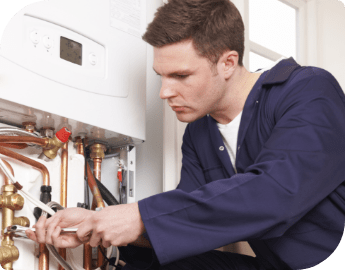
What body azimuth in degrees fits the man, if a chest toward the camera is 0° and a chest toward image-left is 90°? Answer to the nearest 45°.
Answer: approximately 45°

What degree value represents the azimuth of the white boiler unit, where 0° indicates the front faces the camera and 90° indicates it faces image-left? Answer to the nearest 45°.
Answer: approximately 315°
